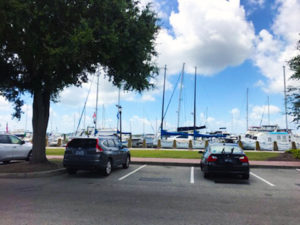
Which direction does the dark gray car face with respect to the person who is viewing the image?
facing away from the viewer and to the right of the viewer

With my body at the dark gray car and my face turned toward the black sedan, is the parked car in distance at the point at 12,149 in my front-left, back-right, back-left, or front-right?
back-left

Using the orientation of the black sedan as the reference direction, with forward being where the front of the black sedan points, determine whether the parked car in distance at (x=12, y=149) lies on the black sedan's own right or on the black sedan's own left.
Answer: on the black sedan's own left

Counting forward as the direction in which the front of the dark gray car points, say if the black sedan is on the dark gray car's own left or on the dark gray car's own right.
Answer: on the dark gray car's own right

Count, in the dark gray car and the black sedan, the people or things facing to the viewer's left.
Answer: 0

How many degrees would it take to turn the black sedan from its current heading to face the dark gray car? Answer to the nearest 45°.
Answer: approximately 90° to its left

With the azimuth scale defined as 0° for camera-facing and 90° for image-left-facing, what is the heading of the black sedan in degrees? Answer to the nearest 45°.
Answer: approximately 180°

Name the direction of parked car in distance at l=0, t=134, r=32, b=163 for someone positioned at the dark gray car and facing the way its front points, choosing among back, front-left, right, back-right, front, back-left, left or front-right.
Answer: left
